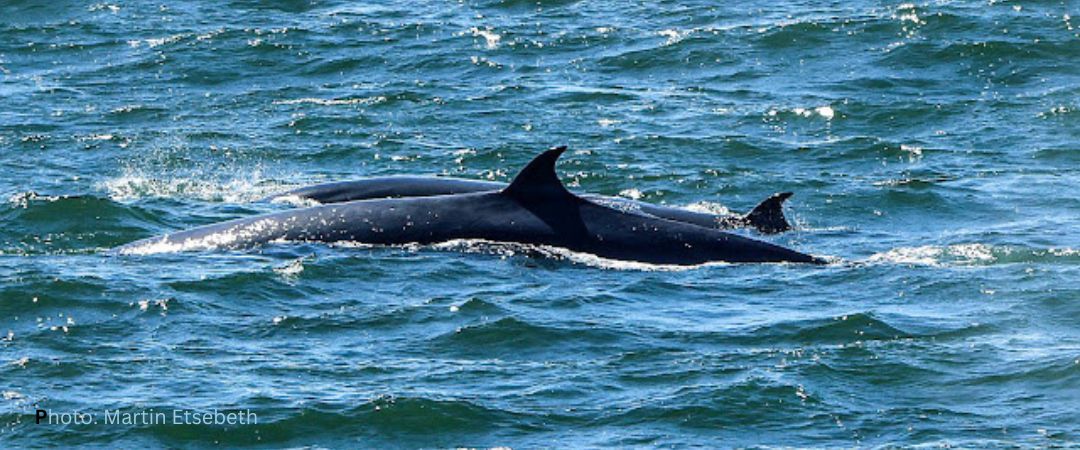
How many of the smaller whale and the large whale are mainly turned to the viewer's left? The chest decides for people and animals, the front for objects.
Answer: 2

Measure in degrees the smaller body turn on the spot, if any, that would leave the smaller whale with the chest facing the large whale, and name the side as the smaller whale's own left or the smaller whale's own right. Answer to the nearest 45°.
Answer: approximately 90° to the smaller whale's own left

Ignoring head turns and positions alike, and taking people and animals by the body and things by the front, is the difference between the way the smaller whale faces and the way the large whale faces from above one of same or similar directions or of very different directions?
same or similar directions

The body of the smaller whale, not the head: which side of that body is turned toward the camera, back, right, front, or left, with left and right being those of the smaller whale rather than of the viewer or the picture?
left

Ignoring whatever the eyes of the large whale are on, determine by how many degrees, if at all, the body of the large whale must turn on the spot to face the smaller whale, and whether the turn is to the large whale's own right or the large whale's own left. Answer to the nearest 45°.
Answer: approximately 90° to the large whale's own right

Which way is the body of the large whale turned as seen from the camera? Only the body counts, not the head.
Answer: to the viewer's left
